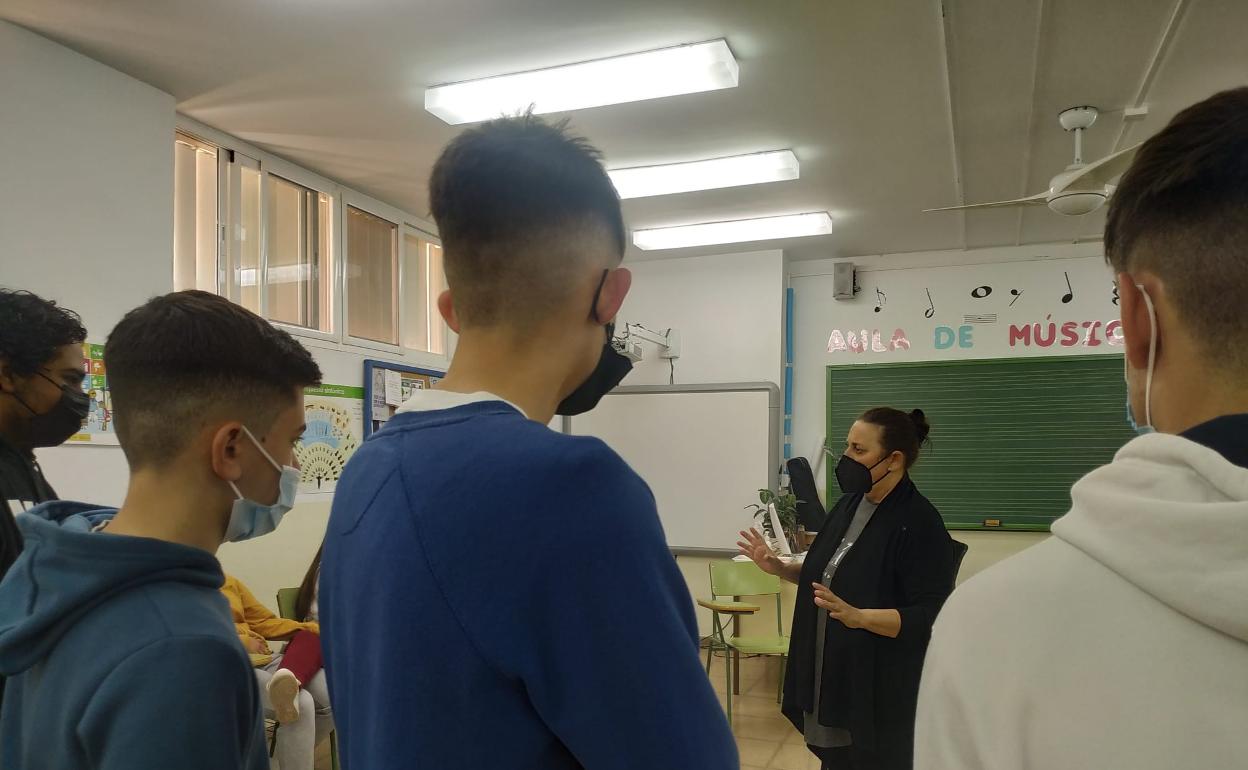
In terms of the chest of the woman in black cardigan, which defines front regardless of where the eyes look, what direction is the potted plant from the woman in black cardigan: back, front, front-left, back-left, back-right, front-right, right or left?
back-right

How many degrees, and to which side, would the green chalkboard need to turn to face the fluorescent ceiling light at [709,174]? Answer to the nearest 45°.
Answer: approximately 45° to its right

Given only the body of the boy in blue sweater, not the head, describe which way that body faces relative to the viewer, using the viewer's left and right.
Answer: facing away from the viewer and to the right of the viewer

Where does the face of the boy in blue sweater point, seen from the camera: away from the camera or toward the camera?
away from the camera

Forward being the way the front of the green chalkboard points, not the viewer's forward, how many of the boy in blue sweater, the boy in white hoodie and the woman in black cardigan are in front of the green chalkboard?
3

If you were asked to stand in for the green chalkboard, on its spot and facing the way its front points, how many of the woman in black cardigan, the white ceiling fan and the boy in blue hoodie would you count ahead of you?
3

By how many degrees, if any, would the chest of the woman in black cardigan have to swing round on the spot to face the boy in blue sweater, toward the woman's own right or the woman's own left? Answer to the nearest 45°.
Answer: approximately 45° to the woman's own left

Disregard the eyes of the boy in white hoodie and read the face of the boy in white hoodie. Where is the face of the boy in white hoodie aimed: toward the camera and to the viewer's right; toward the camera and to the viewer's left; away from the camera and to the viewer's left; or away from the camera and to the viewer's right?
away from the camera and to the viewer's left
